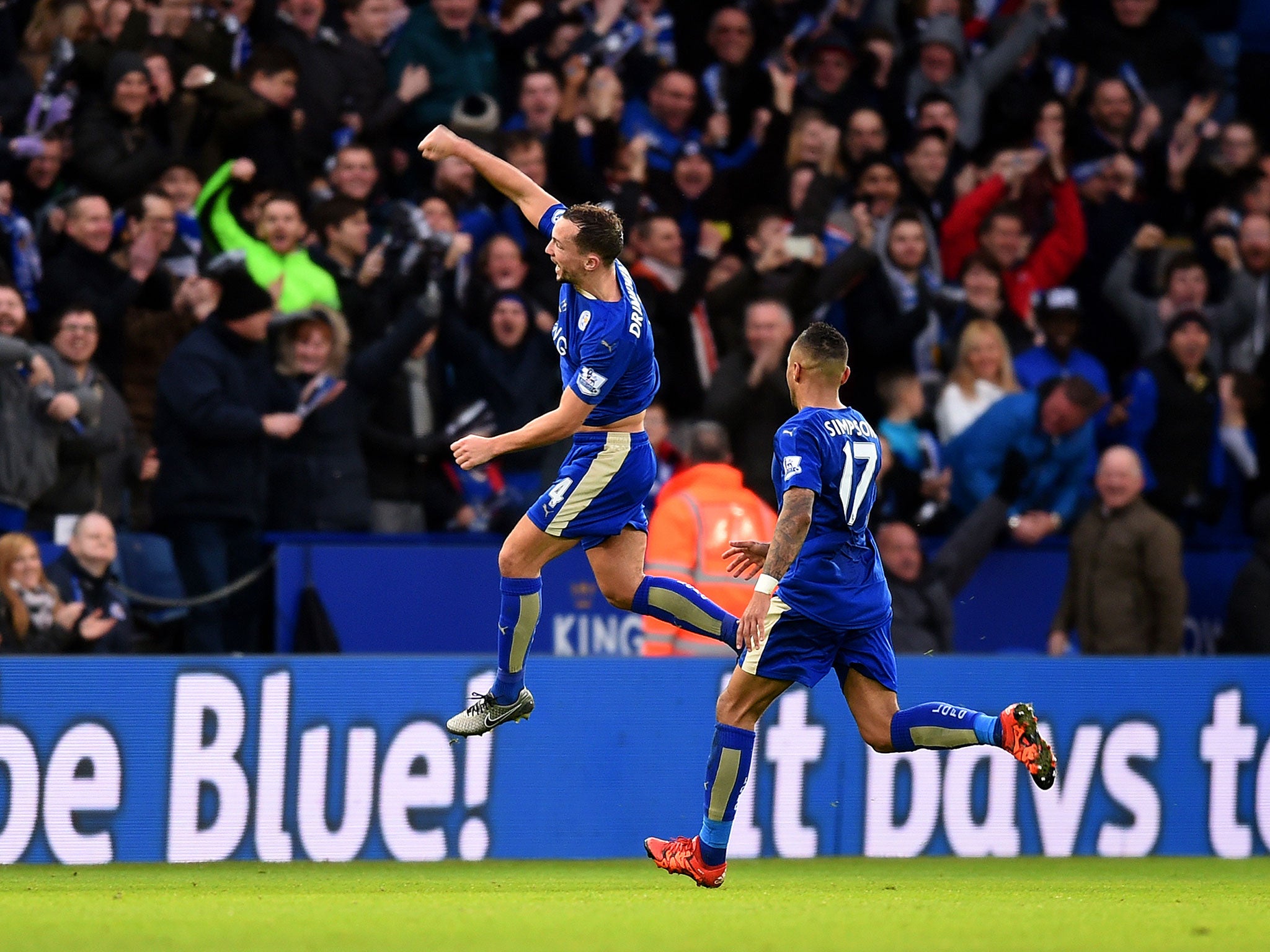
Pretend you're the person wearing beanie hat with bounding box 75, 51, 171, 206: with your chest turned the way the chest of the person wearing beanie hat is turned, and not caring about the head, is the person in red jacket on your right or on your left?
on your left

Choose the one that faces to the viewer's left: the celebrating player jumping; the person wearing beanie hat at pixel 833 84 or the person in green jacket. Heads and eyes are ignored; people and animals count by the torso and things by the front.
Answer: the celebrating player jumping

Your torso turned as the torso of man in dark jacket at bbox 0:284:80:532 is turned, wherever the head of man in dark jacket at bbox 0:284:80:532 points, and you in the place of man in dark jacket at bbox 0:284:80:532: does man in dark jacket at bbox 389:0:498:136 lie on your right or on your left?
on your left

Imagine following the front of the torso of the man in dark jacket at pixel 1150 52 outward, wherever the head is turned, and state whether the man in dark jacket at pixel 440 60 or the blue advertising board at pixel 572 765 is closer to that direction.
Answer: the blue advertising board

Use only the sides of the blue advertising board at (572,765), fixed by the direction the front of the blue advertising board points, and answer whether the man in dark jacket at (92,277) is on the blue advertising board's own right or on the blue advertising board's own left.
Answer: on the blue advertising board's own right

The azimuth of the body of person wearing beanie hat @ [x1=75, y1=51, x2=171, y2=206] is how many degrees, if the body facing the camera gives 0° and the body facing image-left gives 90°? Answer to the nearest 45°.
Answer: approximately 315°

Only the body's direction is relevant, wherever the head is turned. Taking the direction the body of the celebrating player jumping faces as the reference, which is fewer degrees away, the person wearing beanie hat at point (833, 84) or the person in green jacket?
the person in green jacket
